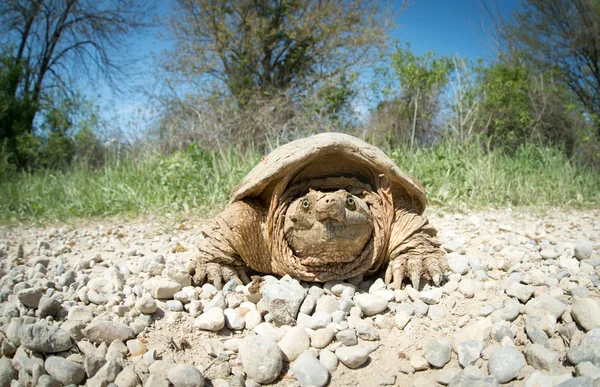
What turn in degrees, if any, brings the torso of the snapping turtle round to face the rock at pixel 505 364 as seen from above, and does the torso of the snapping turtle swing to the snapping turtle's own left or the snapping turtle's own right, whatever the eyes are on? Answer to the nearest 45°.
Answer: approximately 45° to the snapping turtle's own left

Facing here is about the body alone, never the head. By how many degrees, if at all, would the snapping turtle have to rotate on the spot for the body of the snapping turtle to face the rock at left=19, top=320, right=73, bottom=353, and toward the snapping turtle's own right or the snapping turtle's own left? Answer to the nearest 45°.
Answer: approximately 45° to the snapping turtle's own right

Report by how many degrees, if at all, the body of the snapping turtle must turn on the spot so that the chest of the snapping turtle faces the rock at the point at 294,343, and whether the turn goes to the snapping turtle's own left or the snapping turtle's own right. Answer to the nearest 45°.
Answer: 0° — it already faces it

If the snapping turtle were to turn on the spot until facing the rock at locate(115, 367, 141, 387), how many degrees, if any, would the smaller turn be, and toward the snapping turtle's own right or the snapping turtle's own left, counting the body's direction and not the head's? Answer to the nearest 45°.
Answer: approximately 45° to the snapping turtle's own right

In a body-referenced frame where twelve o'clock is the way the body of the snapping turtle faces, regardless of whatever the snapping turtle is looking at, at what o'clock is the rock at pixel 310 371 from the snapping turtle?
The rock is roughly at 12 o'clock from the snapping turtle.

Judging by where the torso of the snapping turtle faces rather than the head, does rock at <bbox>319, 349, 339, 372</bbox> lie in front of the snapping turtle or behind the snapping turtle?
in front

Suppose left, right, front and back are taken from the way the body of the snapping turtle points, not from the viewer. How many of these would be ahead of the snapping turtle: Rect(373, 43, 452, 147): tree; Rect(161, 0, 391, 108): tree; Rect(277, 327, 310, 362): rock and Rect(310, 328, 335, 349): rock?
2

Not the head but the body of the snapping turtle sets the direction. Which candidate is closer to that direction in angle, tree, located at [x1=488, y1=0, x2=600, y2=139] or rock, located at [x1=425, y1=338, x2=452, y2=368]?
the rock
